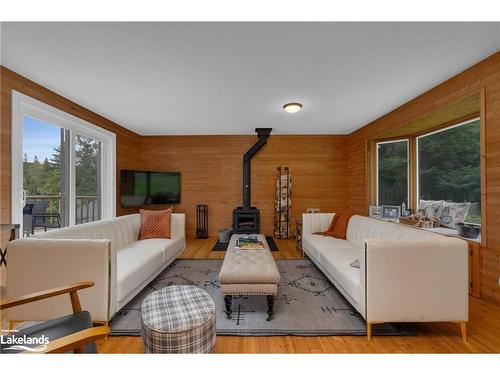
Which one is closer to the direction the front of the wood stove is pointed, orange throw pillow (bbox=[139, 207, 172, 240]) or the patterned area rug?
the patterned area rug

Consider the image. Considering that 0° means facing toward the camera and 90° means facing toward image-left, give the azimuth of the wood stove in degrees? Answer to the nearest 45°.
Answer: approximately 0°

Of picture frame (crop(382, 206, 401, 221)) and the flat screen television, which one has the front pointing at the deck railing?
the picture frame

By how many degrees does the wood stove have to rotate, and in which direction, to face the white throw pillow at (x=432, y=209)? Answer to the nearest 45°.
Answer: approximately 45° to its left

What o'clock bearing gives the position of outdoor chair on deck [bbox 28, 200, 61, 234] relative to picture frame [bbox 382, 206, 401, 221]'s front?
The outdoor chair on deck is roughly at 2 o'clock from the picture frame.

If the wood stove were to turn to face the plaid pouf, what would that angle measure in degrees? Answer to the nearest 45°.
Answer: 0° — it already faces it

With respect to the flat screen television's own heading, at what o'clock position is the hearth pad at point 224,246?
The hearth pad is roughly at 12 o'clock from the flat screen television.

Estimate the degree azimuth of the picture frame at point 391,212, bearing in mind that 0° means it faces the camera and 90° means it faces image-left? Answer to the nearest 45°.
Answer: approximately 45°

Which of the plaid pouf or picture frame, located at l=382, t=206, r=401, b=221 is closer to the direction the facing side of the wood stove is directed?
the plaid pouf

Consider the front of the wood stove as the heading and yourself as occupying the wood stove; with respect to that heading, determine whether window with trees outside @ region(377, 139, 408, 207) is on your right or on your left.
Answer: on your left
